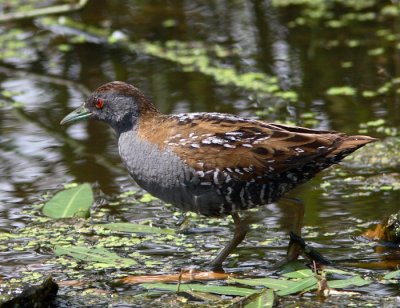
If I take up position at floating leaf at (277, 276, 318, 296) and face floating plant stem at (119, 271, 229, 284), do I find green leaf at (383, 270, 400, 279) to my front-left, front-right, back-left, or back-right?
back-right

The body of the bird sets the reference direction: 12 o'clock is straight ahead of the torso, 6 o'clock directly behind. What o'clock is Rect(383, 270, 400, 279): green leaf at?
The green leaf is roughly at 7 o'clock from the bird.

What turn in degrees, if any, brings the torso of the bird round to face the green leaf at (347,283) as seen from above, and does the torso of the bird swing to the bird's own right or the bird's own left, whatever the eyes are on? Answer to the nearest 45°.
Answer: approximately 135° to the bird's own left

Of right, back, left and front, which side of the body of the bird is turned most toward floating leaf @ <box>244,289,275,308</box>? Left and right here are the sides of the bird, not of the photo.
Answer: left

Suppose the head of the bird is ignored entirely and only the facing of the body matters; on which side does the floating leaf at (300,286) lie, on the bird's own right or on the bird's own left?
on the bird's own left

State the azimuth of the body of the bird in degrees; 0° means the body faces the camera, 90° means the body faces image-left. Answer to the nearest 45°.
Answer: approximately 90°

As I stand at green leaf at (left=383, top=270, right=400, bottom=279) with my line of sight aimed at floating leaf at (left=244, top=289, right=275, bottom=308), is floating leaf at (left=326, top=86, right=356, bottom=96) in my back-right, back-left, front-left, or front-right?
back-right
